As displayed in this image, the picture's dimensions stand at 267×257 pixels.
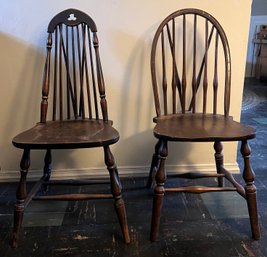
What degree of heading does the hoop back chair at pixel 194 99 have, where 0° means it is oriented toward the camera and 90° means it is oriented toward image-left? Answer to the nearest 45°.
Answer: approximately 0°

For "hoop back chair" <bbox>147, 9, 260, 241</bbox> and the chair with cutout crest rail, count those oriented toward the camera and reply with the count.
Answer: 2

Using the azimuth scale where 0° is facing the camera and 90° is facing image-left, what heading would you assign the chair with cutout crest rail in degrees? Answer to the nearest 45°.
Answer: approximately 0°
